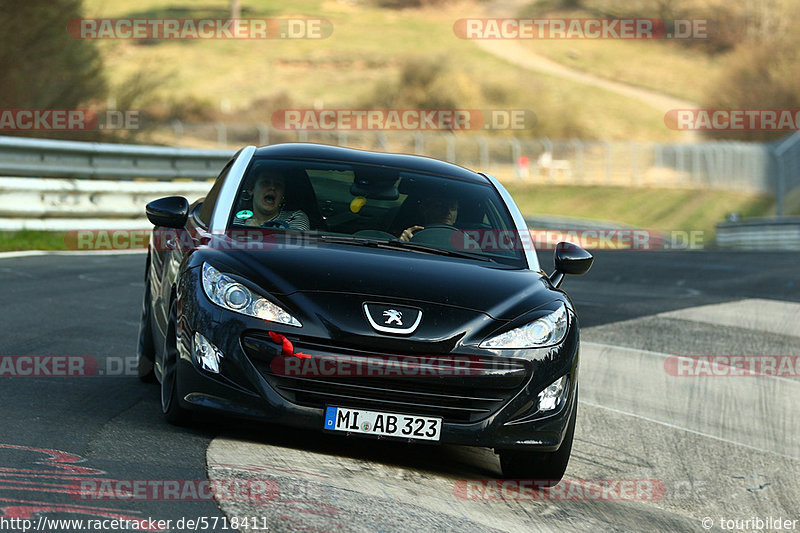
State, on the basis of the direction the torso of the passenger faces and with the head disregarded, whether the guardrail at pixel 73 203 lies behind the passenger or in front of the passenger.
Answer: behind

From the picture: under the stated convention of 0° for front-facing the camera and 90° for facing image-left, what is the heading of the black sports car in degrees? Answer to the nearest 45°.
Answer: approximately 0°

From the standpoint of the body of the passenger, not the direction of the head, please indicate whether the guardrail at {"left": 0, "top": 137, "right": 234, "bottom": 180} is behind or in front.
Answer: behind

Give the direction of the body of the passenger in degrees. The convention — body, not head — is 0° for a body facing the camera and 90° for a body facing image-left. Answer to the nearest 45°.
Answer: approximately 0°

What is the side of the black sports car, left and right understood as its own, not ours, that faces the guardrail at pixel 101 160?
back

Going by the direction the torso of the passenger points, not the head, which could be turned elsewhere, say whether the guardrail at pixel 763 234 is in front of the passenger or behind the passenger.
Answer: behind
